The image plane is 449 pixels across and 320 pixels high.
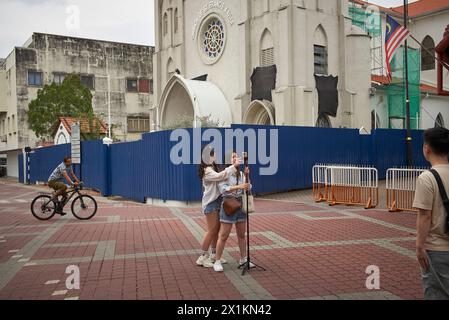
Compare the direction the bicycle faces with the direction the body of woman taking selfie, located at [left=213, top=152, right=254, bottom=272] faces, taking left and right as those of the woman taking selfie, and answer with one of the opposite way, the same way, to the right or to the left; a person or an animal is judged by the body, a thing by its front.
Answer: to the left

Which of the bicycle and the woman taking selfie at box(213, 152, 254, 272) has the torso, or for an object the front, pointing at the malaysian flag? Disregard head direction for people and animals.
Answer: the bicycle

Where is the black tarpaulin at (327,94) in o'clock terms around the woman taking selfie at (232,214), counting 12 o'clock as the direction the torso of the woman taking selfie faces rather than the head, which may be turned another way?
The black tarpaulin is roughly at 8 o'clock from the woman taking selfie.

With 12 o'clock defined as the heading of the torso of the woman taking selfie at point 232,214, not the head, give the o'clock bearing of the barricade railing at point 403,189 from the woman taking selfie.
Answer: The barricade railing is roughly at 9 o'clock from the woman taking selfie.

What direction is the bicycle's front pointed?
to the viewer's right
